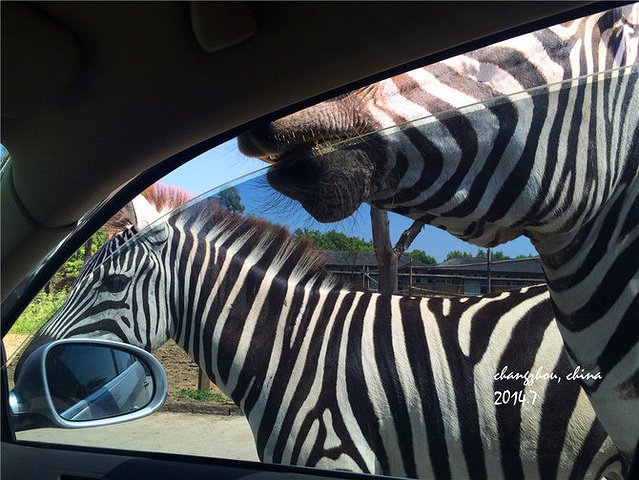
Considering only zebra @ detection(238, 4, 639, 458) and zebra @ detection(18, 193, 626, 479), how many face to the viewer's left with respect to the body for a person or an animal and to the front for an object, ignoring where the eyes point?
2

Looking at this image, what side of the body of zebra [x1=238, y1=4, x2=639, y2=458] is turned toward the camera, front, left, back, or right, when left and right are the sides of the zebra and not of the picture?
left

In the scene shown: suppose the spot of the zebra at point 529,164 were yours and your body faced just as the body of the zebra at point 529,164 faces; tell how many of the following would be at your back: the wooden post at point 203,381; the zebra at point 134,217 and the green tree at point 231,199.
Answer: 0

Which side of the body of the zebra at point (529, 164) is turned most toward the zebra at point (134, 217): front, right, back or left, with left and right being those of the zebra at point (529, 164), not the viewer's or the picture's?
front

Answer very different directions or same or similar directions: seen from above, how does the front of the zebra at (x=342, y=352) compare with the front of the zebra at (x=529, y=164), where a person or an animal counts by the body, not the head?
same or similar directions

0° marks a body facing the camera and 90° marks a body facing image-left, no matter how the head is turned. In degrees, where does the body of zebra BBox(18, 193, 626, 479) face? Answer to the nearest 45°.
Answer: approximately 90°

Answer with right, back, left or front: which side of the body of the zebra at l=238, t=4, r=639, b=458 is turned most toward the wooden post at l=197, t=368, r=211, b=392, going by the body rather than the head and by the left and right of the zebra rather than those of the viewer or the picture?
right
